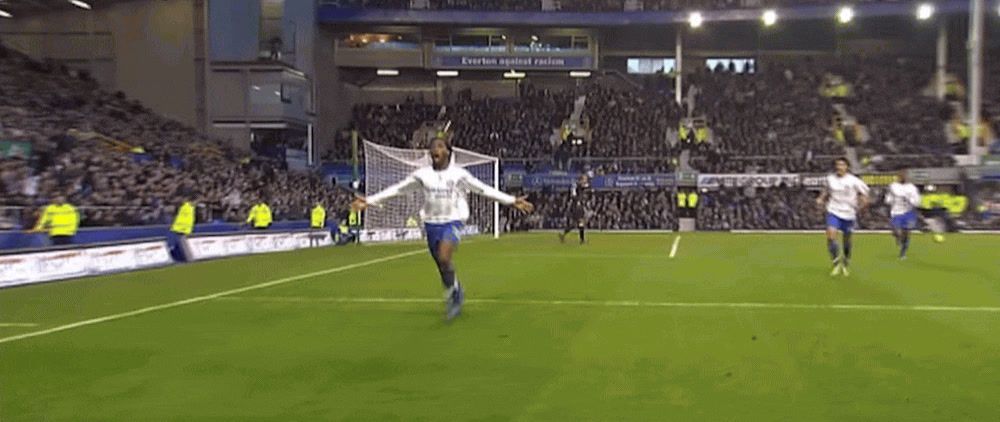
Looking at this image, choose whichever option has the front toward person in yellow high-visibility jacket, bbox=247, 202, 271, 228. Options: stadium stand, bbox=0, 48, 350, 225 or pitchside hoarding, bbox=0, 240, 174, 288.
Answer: the stadium stand

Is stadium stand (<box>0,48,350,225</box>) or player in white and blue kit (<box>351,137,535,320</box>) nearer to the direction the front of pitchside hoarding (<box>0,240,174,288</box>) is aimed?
the player in white and blue kit

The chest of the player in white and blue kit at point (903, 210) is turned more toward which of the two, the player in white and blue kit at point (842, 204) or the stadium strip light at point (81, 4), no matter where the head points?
the player in white and blue kit

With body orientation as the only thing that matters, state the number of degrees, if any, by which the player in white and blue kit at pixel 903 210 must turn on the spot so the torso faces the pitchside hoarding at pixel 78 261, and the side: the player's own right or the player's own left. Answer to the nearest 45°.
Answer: approximately 45° to the player's own right

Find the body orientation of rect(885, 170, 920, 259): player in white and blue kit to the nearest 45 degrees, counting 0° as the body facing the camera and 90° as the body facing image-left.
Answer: approximately 0°

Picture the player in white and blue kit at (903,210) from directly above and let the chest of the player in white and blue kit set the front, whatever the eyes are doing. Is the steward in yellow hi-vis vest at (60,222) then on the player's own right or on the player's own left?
on the player's own right

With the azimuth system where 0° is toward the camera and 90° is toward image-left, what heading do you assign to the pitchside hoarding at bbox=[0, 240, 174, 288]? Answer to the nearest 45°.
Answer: approximately 315°

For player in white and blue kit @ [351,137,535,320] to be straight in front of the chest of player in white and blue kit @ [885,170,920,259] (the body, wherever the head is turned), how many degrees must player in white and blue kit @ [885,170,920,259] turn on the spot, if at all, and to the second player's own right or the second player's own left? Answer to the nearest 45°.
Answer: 0° — they already face them

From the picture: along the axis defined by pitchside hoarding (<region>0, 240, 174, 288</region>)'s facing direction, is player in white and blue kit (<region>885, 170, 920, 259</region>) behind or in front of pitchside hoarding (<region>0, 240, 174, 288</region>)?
in front

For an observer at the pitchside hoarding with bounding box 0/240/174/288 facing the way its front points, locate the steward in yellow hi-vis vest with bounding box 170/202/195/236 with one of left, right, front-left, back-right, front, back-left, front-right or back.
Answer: left

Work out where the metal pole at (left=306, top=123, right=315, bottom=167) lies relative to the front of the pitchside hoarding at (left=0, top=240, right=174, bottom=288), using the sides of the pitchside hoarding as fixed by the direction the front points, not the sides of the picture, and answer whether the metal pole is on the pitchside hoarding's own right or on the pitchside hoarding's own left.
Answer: on the pitchside hoarding's own left

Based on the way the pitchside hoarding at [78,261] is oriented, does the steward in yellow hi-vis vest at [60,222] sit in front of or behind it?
behind
